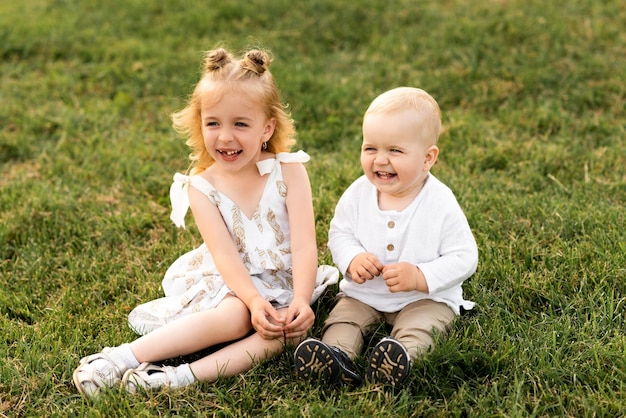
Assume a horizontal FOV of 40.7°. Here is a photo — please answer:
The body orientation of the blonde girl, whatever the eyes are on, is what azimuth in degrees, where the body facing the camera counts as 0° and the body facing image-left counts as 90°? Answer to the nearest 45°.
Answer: approximately 0°

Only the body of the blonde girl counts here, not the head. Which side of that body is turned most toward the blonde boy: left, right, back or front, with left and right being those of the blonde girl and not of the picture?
left
